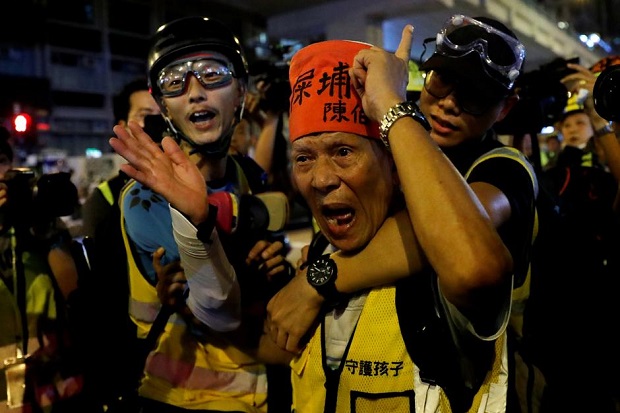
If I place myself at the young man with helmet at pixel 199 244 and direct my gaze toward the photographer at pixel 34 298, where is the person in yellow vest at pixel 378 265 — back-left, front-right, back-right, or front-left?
back-left

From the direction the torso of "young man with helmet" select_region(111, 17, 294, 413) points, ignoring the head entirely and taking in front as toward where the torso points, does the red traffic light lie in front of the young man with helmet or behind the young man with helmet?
behind

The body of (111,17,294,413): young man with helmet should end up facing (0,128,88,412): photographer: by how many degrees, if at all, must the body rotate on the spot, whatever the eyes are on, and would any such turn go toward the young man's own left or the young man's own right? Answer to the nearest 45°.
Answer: approximately 135° to the young man's own right

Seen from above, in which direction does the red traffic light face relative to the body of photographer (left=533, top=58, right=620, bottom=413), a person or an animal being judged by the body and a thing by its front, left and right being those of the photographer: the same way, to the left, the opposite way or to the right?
the same way

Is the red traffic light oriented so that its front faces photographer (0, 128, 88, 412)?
yes

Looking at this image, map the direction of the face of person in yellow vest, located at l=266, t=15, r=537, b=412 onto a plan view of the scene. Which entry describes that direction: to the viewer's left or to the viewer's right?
to the viewer's left

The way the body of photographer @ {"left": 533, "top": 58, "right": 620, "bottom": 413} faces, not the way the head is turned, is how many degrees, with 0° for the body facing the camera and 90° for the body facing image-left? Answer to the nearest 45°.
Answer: approximately 45°

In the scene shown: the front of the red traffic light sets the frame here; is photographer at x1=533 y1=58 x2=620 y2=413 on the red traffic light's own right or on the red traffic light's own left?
on the red traffic light's own left

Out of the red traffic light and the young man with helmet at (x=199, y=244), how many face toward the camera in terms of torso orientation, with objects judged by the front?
2

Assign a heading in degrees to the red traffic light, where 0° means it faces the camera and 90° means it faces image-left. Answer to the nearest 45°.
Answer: approximately 0°
